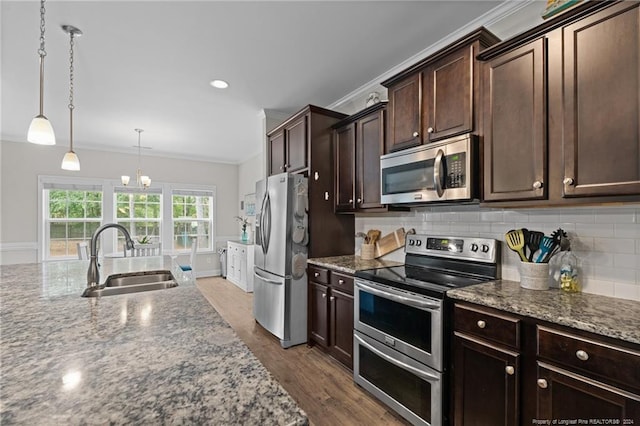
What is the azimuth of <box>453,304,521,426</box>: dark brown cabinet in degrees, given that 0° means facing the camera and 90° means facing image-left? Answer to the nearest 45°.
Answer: approximately 45°

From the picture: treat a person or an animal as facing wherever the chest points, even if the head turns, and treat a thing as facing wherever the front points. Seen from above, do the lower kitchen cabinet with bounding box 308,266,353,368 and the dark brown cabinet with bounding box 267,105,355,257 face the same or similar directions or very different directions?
same or similar directions

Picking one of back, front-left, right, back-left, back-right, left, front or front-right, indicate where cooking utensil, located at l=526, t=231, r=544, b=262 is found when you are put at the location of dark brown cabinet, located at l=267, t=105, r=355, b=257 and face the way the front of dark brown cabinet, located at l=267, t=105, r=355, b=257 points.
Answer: left

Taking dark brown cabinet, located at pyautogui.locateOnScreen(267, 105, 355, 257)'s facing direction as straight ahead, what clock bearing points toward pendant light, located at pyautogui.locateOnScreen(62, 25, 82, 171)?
The pendant light is roughly at 11 o'clock from the dark brown cabinet.

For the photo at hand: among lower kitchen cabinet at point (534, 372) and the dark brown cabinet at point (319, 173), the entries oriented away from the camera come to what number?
0

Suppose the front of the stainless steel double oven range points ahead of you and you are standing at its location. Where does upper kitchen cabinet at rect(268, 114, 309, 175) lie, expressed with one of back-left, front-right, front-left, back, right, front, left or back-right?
right

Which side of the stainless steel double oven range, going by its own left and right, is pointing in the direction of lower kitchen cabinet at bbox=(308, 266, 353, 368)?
right

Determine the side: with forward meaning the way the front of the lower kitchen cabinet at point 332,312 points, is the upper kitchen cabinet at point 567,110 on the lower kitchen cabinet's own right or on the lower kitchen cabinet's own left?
on the lower kitchen cabinet's own left

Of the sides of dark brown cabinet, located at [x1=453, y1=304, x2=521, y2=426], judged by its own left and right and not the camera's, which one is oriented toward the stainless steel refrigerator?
right

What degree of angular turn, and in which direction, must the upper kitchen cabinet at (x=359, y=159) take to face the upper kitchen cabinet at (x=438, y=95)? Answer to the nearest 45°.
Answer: approximately 90° to its left

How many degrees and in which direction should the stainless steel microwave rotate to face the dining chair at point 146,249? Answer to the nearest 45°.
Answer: approximately 45° to its right

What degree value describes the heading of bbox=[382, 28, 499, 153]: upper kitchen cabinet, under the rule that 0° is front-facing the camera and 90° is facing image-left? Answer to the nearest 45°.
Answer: approximately 45°

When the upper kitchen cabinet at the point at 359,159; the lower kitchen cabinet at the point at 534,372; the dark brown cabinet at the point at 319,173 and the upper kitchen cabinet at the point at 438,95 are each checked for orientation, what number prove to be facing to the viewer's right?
0

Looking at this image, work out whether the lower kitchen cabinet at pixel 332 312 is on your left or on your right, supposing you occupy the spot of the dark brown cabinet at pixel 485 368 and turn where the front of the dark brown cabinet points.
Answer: on your right
